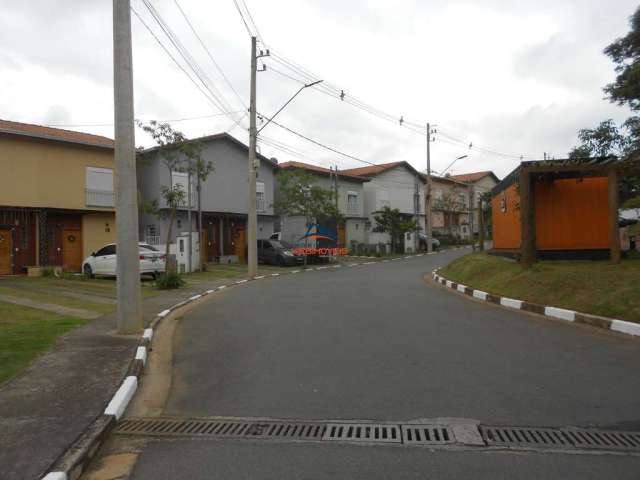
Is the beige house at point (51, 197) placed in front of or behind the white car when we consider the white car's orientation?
in front

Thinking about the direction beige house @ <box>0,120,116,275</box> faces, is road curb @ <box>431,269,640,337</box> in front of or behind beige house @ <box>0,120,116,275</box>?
in front

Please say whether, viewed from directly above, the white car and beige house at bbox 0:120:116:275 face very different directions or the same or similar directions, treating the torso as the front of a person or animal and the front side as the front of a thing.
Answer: very different directions

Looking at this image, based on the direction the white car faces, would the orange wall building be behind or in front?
behind

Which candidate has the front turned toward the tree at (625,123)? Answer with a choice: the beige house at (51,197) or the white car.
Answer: the beige house

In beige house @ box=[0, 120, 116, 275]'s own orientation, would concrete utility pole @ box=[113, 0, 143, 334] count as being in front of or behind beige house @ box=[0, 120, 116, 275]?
in front

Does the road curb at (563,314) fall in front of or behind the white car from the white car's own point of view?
behind
